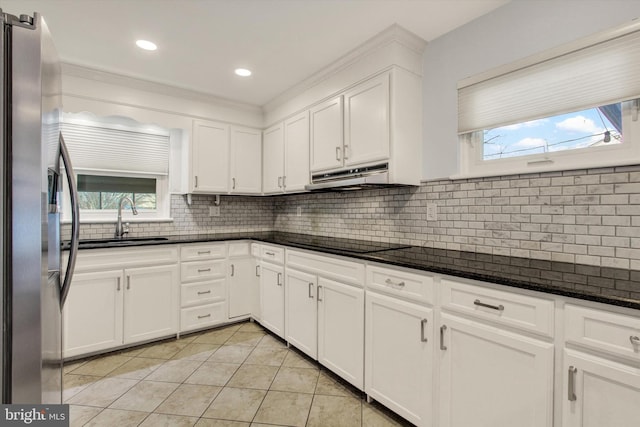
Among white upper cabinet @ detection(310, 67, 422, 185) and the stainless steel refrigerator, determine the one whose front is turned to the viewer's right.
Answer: the stainless steel refrigerator

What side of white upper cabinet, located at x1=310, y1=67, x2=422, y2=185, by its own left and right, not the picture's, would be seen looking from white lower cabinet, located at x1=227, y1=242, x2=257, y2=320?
right

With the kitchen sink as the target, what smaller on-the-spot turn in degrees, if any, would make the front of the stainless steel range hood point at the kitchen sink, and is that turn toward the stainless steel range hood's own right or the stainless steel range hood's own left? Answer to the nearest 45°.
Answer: approximately 45° to the stainless steel range hood's own right

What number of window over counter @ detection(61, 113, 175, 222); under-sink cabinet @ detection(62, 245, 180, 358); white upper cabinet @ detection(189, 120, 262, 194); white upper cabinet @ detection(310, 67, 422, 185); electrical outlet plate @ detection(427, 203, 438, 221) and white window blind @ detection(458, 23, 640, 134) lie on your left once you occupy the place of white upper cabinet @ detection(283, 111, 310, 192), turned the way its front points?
3

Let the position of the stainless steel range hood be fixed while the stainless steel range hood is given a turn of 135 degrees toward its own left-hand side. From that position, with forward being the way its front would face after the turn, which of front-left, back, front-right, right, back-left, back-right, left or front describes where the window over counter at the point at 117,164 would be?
back

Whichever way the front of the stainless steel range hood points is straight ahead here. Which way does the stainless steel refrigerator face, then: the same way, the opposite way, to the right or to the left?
the opposite way

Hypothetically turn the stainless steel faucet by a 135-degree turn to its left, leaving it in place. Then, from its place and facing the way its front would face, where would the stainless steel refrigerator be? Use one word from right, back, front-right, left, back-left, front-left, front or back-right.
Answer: back

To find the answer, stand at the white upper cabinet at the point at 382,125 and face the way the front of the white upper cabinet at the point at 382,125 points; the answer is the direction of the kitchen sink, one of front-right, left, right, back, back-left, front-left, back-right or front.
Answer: front-right

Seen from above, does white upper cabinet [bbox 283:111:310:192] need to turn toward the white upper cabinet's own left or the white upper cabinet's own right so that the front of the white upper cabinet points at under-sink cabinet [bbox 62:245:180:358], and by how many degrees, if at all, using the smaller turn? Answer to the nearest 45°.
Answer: approximately 45° to the white upper cabinet's own right

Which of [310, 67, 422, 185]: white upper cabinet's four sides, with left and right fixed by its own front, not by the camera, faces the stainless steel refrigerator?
front

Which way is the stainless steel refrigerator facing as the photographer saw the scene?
facing to the right of the viewer

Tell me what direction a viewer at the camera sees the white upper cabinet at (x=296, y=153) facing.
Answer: facing the viewer and to the left of the viewer

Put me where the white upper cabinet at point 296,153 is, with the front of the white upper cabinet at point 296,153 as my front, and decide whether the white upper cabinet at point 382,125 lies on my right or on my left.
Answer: on my left
